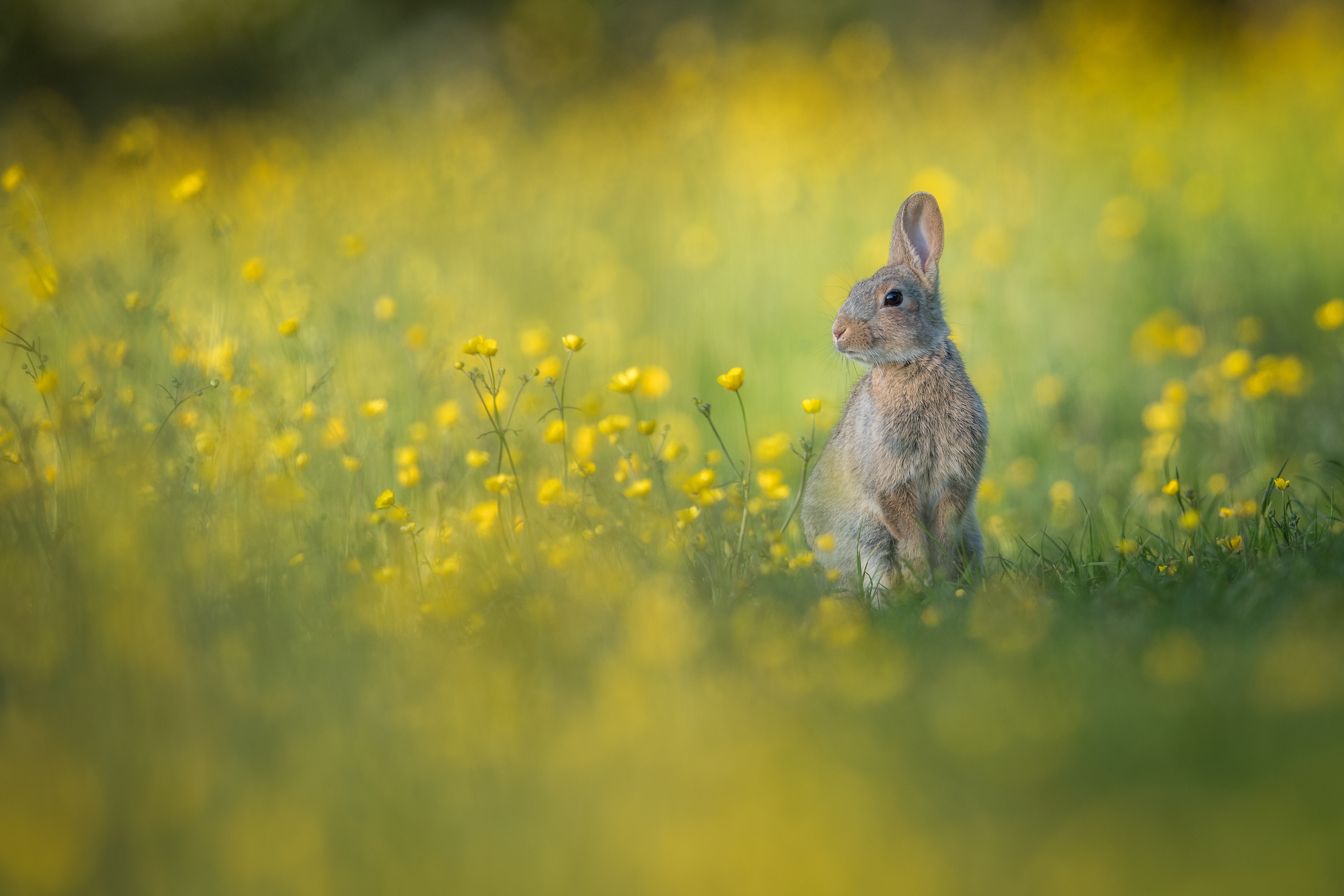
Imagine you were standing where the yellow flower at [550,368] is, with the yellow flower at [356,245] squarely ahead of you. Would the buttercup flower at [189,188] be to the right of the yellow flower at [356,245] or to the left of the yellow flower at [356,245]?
left
